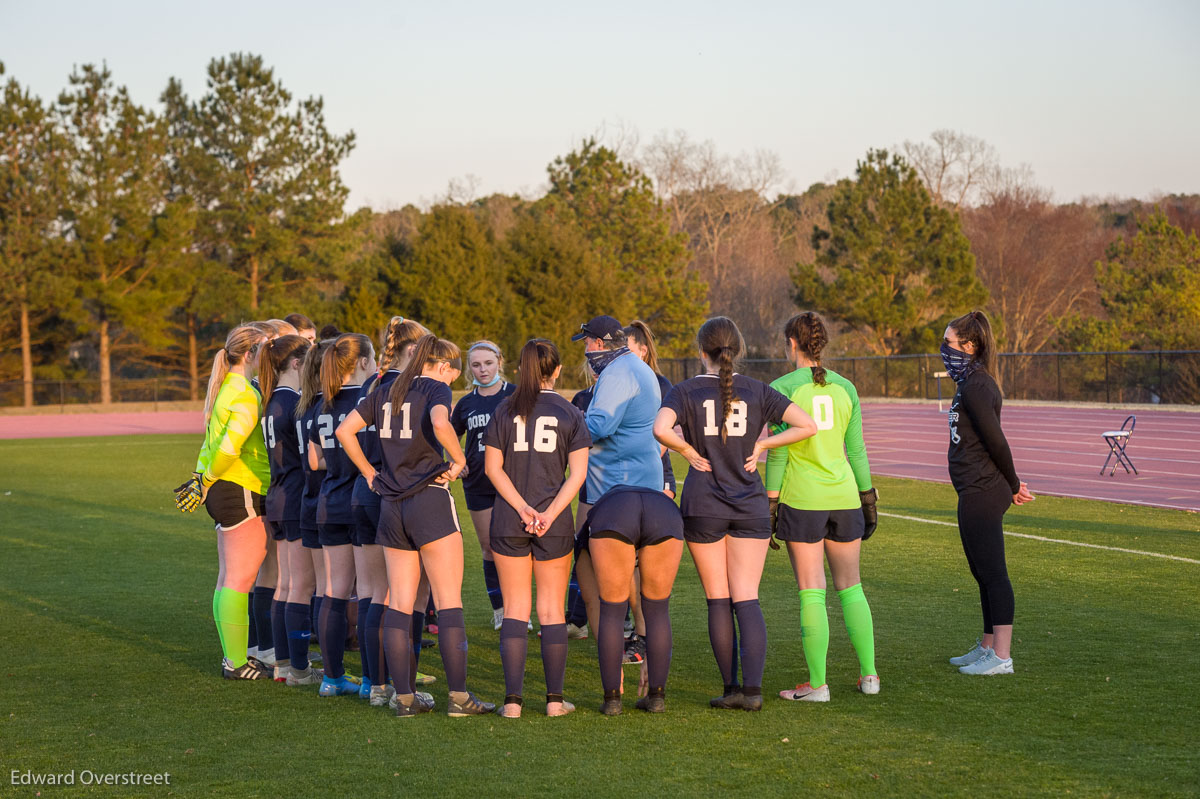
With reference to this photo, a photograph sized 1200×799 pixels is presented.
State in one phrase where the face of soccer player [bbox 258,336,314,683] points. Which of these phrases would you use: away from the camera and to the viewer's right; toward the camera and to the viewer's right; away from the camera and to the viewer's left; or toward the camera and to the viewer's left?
away from the camera and to the viewer's right

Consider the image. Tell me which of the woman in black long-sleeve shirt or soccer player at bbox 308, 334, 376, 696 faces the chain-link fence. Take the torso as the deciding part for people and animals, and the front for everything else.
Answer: the soccer player

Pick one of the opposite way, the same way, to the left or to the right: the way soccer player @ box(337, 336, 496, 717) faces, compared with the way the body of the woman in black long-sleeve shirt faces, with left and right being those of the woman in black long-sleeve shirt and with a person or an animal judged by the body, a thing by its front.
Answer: to the right

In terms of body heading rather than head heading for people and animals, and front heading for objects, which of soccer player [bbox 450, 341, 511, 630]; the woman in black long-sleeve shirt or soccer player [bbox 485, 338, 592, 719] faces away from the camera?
soccer player [bbox 485, 338, 592, 719]

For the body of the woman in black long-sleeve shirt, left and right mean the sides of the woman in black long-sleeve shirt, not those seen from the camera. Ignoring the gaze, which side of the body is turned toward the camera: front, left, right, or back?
left

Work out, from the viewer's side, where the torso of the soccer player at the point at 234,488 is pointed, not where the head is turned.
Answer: to the viewer's right

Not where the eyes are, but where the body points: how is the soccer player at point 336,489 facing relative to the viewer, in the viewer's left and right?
facing away from the viewer and to the right of the viewer

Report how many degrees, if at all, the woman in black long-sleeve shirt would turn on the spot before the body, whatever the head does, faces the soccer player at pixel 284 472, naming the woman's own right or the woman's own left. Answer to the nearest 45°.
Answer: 0° — they already face them

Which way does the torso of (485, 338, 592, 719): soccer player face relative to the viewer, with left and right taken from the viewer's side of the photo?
facing away from the viewer

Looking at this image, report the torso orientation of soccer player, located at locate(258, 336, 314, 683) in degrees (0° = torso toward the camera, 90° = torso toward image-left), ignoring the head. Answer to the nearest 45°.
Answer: approximately 270°

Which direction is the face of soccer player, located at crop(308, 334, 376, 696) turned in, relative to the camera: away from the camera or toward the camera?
away from the camera

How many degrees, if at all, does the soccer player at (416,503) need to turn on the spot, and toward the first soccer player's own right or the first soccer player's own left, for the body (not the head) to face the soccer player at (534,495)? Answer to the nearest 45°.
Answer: approximately 45° to the first soccer player's own right
